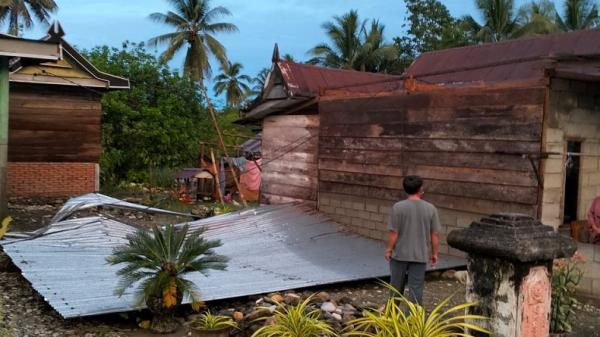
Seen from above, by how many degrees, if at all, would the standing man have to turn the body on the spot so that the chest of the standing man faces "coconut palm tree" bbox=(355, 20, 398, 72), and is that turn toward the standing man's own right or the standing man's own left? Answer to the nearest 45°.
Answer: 0° — they already face it

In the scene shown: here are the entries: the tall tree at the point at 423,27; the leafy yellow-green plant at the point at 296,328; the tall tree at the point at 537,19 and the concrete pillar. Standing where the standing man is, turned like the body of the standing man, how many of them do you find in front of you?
2

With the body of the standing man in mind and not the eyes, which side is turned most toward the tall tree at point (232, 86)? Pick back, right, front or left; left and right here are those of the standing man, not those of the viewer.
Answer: front

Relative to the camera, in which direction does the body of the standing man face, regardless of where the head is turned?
away from the camera

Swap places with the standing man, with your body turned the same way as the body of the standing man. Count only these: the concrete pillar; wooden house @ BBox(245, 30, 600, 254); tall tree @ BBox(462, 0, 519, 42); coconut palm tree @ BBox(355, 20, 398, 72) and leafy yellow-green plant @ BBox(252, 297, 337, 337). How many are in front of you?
3

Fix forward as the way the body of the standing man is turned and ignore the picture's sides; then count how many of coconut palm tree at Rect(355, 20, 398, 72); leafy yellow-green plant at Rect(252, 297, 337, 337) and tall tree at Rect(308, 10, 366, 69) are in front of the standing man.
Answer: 2

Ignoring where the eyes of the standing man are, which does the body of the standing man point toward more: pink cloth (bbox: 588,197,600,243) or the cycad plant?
the pink cloth

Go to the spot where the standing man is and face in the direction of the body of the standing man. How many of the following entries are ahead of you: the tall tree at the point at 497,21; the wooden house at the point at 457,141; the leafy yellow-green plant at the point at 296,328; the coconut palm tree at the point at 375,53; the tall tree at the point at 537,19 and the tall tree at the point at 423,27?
5

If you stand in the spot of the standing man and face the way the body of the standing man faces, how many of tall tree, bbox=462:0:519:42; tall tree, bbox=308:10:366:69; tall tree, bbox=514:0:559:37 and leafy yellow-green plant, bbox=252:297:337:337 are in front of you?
3

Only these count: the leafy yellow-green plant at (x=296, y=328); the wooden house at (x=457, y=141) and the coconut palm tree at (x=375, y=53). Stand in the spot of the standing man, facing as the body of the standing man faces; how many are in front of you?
2

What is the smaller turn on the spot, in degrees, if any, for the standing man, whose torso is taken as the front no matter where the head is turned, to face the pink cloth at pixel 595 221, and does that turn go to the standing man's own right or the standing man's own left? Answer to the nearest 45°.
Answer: approximately 45° to the standing man's own right

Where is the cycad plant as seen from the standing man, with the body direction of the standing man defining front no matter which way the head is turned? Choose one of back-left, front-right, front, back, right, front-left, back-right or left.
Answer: left

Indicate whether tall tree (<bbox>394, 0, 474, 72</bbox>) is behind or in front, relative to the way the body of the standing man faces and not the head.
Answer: in front

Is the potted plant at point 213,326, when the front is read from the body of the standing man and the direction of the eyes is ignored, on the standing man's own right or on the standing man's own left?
on the standing man's own left

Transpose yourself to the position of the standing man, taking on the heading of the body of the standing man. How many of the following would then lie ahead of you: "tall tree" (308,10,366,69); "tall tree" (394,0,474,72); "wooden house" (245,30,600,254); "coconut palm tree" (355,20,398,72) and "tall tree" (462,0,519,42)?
5

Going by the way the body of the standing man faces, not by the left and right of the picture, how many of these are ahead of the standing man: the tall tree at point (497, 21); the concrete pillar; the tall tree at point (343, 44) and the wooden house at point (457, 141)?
3
